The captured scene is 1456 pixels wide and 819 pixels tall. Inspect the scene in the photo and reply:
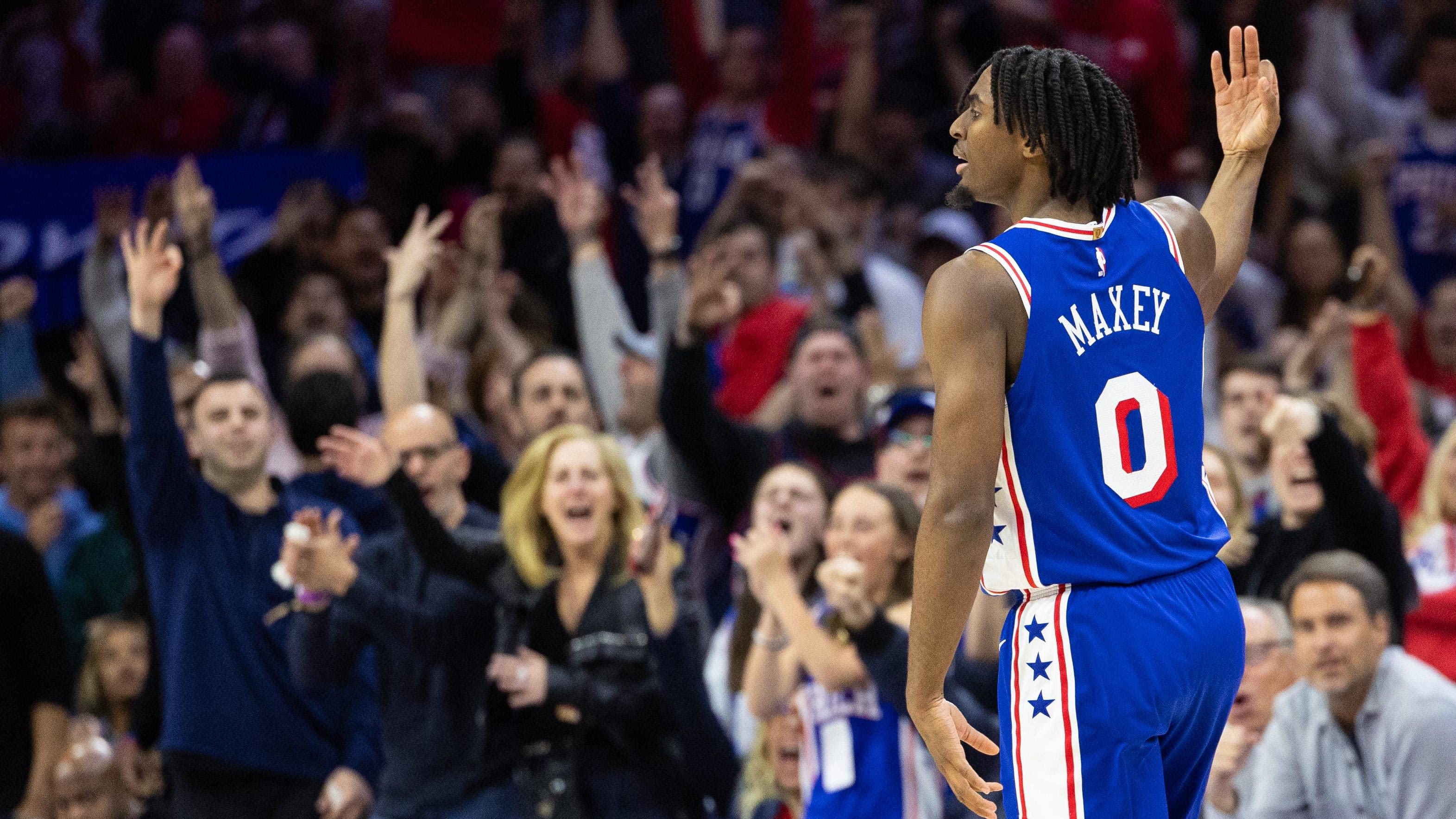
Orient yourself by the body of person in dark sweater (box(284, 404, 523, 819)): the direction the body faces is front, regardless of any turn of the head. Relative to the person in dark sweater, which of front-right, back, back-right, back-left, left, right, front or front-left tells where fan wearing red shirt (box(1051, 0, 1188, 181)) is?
back

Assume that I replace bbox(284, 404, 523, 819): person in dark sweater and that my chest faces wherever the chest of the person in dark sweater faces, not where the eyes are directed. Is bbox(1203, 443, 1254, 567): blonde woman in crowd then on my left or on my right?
on my left

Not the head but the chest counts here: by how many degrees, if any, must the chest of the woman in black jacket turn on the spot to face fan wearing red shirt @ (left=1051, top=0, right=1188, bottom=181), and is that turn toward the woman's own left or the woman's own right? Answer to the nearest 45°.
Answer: approximately 135° to the woman's own left

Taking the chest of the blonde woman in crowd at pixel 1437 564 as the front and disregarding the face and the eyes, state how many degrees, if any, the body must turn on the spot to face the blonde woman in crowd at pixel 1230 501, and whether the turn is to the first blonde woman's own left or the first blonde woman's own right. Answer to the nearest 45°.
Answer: approximately 45° to the first blonde woman's own right

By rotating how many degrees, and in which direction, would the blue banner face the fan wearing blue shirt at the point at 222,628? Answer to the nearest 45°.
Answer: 0° — it already faces them

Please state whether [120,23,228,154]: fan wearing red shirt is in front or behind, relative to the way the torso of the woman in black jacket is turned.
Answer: behind

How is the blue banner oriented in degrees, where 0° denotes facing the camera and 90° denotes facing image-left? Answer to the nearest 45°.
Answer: approximately 0°

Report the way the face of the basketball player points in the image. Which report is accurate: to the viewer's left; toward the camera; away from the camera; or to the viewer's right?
to the viewer's left

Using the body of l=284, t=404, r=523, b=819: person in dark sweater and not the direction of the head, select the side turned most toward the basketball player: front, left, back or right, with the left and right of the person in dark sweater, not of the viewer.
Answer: left
